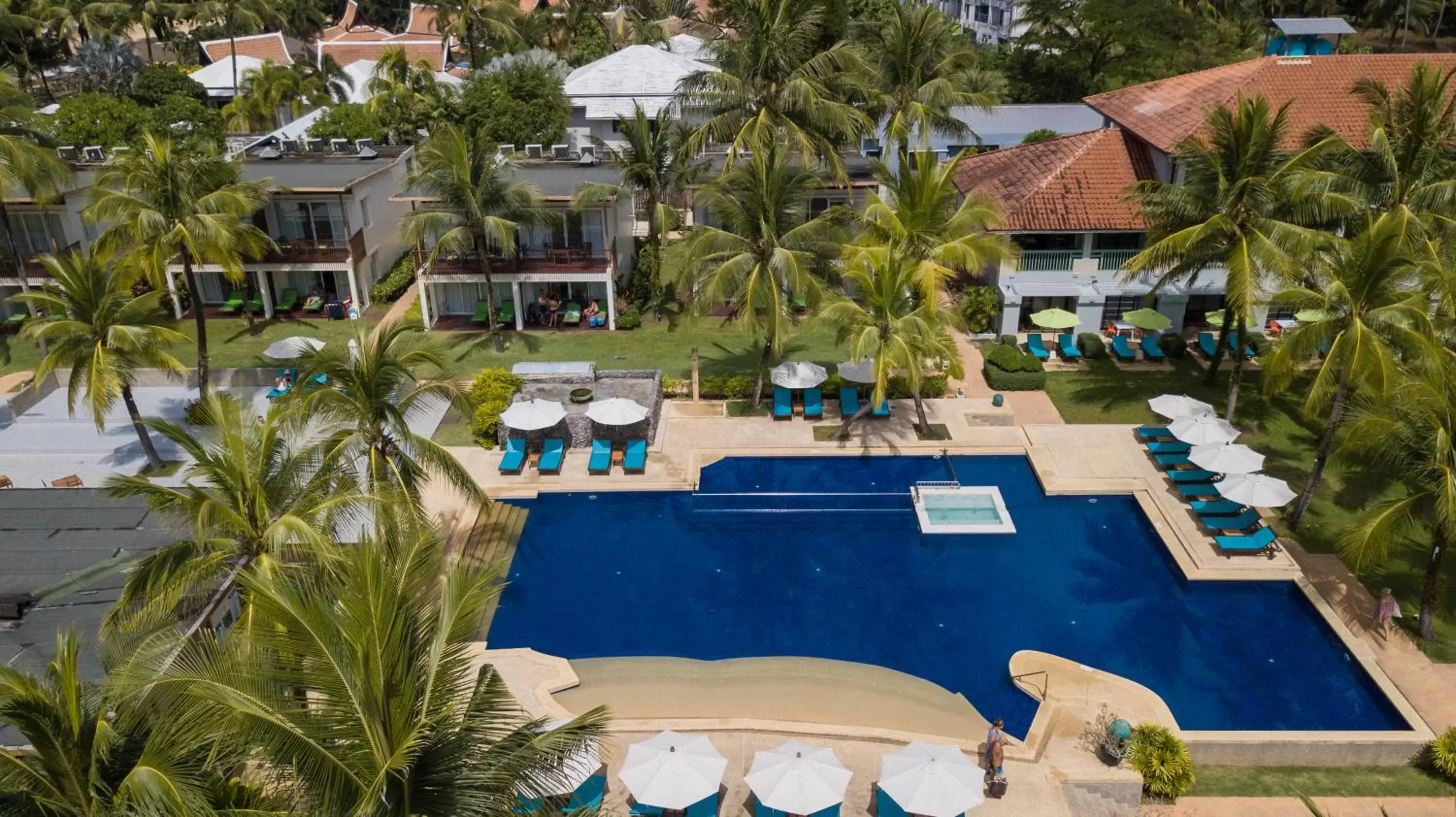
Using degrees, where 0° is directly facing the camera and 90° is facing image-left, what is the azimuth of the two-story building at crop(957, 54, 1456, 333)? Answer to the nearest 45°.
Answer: approximately 0°

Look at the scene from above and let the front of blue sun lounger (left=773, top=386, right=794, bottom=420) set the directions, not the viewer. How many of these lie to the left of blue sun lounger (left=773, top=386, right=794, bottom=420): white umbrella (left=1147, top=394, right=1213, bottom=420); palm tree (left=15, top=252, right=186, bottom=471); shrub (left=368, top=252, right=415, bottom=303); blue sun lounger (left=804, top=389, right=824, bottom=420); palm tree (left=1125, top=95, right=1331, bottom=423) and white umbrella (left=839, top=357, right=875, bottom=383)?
4

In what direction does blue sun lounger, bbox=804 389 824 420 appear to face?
toward the camera

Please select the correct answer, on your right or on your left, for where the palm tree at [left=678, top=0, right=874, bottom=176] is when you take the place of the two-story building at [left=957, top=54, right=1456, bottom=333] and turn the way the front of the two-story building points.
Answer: on your right

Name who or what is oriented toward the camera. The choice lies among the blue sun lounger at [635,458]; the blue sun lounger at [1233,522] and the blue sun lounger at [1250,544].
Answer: the blue sun lounger at [635,458]

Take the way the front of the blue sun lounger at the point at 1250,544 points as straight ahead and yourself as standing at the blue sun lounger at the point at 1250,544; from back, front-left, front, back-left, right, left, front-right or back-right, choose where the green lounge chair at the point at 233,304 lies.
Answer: front

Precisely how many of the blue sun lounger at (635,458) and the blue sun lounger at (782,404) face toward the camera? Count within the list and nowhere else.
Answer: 2

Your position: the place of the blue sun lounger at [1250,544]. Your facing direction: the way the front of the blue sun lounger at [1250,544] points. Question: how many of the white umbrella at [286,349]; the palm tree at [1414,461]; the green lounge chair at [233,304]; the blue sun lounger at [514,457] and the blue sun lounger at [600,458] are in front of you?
4

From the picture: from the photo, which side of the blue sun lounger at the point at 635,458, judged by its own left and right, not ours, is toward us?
front

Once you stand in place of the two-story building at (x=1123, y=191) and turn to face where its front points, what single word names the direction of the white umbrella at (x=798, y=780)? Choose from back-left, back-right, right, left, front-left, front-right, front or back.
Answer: front

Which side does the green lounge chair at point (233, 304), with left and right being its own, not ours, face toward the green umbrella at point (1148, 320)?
left

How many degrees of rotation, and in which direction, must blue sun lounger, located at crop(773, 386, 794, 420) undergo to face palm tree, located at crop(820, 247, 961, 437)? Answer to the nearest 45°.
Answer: approximately 45° to its left

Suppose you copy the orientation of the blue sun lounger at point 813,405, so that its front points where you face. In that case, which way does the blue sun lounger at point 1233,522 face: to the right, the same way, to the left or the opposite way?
to the right
